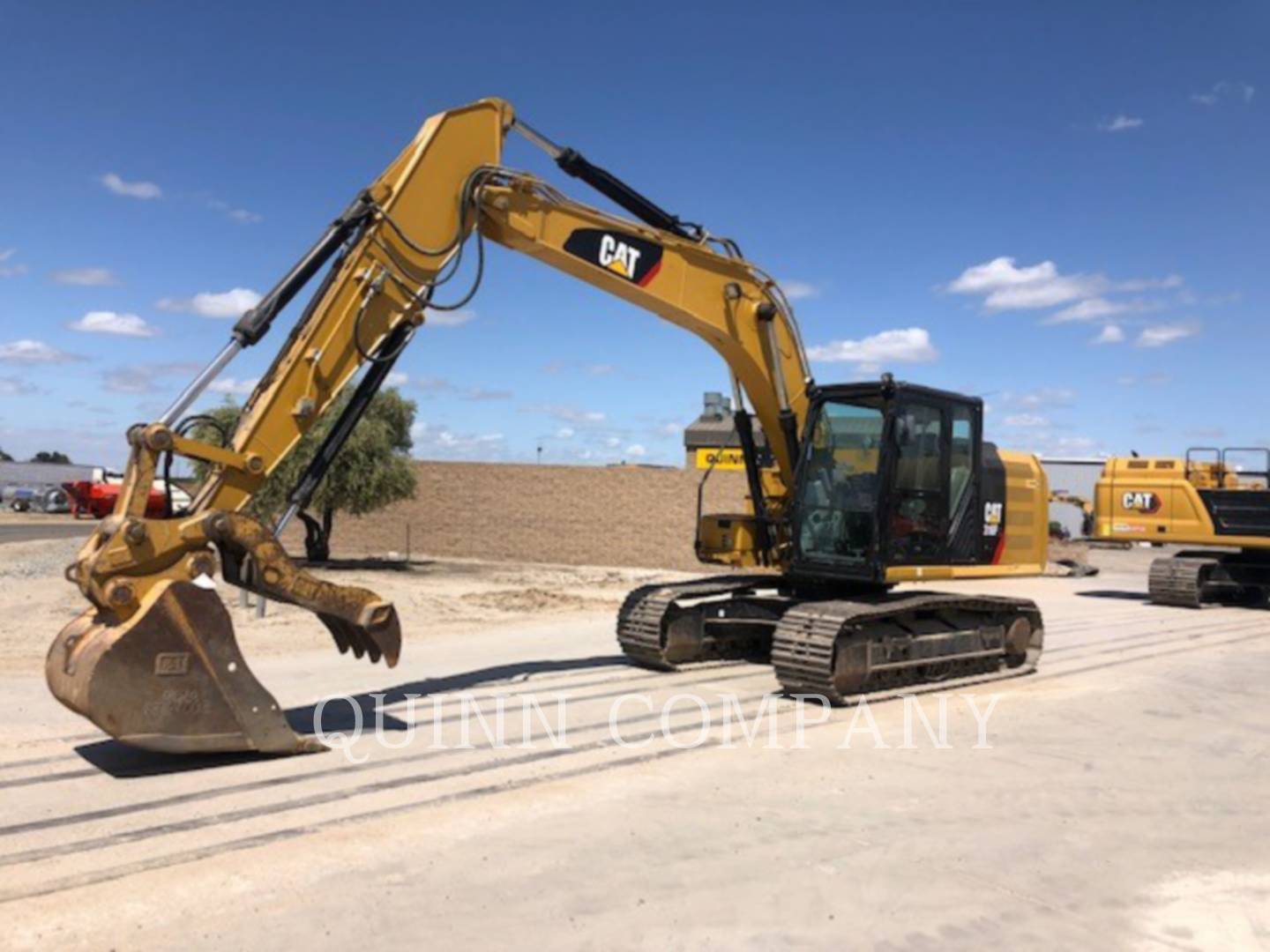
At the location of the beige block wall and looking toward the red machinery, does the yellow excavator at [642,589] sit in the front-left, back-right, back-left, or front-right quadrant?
back-left

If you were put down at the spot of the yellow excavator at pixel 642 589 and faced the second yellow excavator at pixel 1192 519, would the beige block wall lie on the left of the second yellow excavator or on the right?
left

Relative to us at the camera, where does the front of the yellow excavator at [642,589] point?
facing the viewer and to the left of the viewer

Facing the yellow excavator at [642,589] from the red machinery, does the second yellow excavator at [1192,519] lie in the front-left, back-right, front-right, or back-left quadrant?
front-left

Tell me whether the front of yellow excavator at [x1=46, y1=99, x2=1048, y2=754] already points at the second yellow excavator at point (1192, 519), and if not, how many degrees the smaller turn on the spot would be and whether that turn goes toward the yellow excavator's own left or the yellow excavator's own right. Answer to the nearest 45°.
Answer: approximately 180°

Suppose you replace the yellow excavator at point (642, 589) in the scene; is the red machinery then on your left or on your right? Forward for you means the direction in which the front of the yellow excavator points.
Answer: on your right

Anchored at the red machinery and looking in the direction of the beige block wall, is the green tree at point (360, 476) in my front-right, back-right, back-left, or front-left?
front-right
